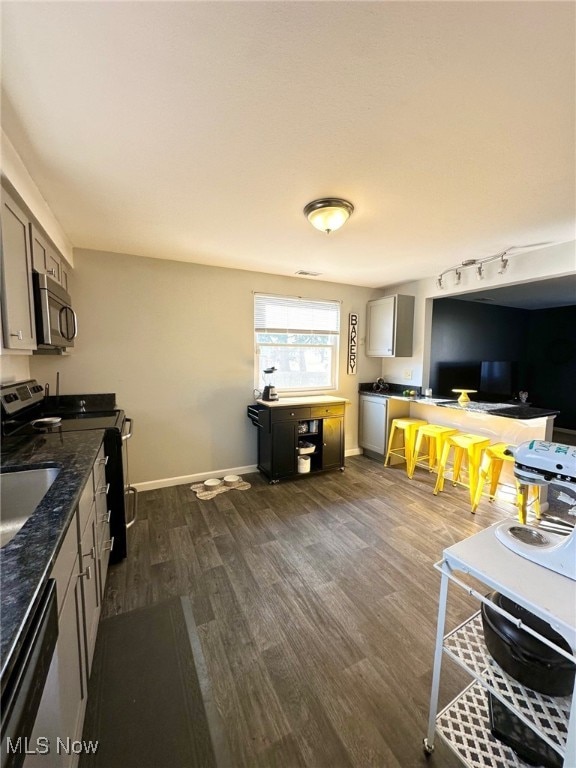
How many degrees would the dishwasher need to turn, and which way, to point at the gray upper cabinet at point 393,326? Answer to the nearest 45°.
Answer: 0° — it already faces it

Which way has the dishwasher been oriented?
to the viewer's right

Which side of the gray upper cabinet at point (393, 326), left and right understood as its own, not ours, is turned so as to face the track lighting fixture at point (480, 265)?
left

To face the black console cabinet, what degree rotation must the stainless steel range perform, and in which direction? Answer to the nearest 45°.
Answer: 0° — it already faces it

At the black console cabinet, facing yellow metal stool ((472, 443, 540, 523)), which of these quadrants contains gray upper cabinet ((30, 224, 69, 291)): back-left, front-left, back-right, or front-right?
back-right

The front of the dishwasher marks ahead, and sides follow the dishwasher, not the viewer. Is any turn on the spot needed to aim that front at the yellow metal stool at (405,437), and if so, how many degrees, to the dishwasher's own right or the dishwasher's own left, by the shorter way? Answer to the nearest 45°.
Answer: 0° — it already faces it

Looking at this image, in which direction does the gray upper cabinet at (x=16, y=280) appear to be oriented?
to the viewer's right

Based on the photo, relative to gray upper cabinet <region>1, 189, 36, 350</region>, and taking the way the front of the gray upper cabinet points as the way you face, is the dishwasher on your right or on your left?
on your right

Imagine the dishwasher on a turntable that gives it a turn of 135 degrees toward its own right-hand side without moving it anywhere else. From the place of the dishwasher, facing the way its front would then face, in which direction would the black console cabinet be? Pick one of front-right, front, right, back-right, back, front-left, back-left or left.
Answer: back

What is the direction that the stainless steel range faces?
to the viewer's right

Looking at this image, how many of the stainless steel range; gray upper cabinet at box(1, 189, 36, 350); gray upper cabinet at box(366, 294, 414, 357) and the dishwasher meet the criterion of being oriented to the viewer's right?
3

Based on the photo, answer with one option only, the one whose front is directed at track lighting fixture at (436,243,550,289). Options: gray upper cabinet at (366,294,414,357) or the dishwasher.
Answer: the dishwasher
